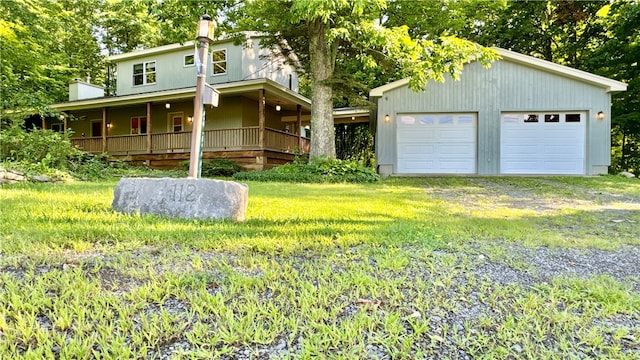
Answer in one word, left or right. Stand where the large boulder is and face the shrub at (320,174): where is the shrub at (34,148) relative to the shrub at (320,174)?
left

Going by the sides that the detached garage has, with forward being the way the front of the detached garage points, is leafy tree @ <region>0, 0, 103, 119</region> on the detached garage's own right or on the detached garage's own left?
on the detached garage's own right

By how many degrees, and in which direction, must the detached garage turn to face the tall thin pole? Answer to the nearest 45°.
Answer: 0° — it already faces it

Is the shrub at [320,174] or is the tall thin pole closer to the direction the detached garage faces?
the tall thin pole

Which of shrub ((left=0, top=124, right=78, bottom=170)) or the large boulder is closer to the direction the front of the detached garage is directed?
the large boulder

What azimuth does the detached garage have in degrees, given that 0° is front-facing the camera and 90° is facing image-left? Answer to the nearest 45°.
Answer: approximately 0°

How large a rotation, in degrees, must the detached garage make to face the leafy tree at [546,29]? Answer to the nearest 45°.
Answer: approximately 180°

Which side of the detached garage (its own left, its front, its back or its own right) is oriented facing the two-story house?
right

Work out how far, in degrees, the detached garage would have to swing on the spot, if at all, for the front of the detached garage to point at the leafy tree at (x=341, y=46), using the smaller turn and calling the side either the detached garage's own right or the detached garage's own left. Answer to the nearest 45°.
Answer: approximately 45° to the detached garage's own right

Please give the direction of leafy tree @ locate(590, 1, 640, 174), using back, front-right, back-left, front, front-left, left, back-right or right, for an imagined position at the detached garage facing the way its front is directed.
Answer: back-left
